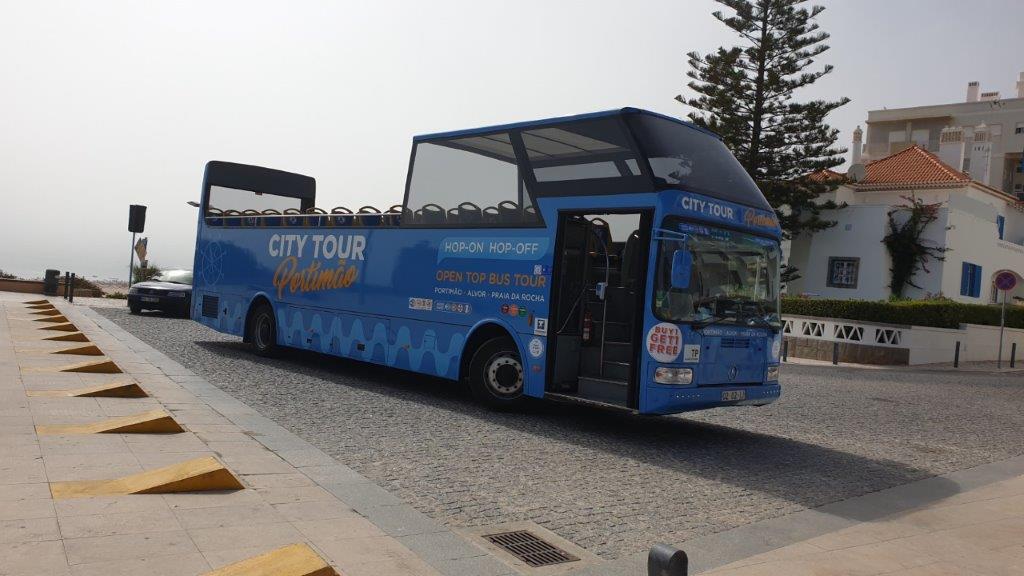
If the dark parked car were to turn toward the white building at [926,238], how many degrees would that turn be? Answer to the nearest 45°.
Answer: approximately 135° to its left

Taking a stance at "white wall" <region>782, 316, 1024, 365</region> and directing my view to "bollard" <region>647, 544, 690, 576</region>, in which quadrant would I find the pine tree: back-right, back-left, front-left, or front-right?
back-right

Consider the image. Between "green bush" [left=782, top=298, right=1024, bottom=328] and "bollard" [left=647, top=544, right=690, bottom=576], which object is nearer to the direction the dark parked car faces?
the bollard

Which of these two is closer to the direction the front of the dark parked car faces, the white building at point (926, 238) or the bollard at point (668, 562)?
the bollard

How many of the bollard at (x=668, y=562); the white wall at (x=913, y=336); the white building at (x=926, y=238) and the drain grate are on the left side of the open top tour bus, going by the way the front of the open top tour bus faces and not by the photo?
2

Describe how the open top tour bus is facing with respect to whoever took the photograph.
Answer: facing the viewer and to the right of the viewer

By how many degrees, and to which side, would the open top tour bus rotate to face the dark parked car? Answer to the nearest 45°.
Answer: approximately 180°

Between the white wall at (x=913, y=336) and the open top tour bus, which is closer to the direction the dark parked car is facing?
the open top tour bus

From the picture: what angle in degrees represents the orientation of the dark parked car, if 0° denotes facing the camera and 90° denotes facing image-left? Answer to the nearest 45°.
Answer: approximately 45°

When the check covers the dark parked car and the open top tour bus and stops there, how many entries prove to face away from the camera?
0

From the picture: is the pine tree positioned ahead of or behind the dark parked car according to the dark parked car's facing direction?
behind

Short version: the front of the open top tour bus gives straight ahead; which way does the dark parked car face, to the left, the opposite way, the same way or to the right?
to the right

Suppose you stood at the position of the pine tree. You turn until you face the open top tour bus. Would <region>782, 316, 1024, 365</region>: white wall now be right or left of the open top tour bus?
left

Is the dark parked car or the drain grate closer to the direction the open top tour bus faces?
the drain grate

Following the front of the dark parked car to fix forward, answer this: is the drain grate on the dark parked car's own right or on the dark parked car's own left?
on the dark parked car's own left

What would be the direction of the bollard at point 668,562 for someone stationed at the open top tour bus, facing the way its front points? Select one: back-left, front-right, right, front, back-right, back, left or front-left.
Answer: front-right
